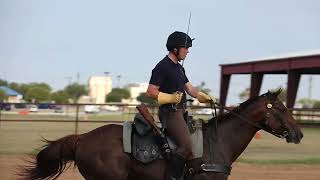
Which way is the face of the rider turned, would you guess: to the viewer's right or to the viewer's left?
to the viewer's right

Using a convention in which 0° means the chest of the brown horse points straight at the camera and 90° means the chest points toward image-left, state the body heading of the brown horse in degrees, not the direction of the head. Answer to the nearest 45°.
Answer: approximately 270°
